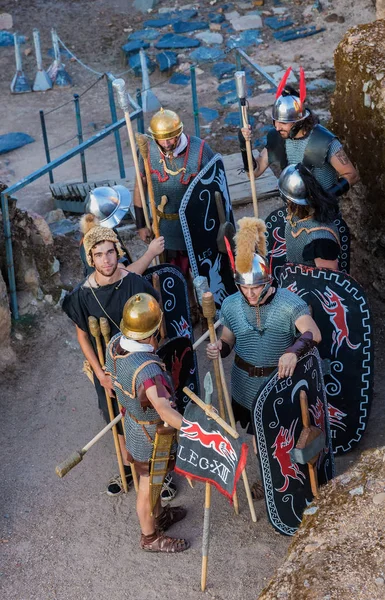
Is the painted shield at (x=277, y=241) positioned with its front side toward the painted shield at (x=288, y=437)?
yes

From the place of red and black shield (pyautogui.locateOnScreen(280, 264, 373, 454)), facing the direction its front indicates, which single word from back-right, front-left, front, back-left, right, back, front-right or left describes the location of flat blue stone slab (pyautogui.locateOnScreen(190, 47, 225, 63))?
back

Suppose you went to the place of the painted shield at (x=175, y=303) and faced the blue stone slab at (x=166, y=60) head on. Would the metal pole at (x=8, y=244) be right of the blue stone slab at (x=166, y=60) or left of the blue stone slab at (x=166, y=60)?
left

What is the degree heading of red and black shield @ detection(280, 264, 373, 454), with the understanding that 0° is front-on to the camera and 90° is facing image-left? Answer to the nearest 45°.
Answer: approximately 0°

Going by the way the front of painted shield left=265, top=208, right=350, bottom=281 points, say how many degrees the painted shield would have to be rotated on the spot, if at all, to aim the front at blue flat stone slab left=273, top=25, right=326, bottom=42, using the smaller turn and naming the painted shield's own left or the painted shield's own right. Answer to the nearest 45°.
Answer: approximately 180°

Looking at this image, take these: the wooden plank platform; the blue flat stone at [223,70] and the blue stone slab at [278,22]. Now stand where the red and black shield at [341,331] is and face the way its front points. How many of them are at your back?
3

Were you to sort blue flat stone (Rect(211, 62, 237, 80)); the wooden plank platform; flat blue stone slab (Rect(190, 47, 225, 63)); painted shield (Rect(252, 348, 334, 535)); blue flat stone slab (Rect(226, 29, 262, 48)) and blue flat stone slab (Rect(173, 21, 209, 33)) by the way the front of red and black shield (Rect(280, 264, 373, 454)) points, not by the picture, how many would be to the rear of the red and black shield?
5

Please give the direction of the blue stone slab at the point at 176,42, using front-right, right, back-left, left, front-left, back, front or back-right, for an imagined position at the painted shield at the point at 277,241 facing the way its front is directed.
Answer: back

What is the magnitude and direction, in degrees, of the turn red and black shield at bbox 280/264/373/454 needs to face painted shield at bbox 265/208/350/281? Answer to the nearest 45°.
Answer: approximately 180°

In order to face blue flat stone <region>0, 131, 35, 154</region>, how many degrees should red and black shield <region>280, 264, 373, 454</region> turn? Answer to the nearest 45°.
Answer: approximately 135° to its right

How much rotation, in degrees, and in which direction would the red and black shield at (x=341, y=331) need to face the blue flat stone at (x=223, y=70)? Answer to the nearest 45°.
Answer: approximately 180°

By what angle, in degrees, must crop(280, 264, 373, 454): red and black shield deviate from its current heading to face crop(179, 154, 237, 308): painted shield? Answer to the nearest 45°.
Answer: approximately 135° to its right

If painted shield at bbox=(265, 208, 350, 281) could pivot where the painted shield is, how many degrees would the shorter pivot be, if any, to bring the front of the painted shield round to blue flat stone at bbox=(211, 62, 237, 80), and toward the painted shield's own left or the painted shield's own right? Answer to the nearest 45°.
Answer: approximately 180°
